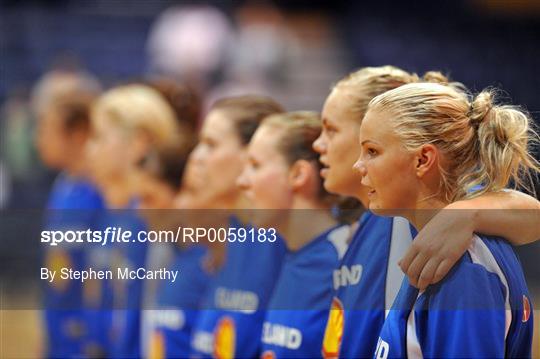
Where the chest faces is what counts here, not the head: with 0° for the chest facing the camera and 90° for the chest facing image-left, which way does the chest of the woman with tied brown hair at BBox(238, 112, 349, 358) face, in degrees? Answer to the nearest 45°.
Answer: approximately 90°

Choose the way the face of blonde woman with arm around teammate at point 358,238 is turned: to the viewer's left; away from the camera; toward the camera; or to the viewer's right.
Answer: to the viewer's left

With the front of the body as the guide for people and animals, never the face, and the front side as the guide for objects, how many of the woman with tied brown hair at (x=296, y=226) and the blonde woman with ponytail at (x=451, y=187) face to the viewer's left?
2

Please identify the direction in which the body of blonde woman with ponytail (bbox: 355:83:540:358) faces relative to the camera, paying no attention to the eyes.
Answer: to the viewer's left

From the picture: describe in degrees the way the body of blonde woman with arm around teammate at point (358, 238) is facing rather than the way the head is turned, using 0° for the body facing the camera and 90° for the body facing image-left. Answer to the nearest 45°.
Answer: approximately 90°
